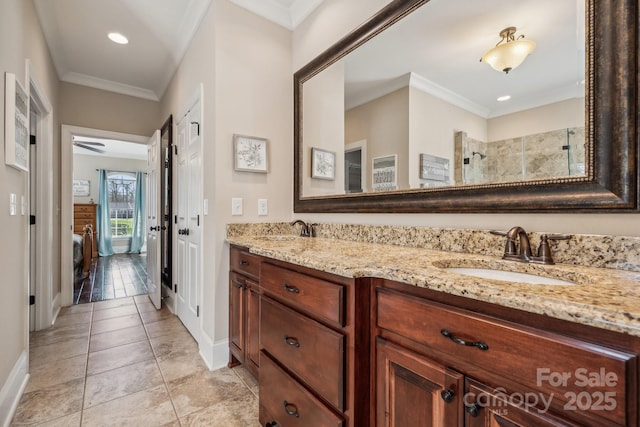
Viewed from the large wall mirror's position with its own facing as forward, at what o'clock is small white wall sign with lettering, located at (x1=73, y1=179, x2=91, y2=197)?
The small white wall sign with lettering is roughly at 2 o'clock from the large wall mirror.

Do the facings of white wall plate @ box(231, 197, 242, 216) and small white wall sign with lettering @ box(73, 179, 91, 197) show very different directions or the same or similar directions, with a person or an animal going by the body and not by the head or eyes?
same or similar directions

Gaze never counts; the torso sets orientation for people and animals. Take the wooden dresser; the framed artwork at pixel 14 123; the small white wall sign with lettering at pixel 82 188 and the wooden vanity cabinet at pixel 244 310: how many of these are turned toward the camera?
2

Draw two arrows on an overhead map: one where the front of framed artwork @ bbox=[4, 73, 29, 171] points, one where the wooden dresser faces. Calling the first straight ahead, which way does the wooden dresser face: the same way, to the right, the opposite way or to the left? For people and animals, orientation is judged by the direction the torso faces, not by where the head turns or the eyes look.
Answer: to the right

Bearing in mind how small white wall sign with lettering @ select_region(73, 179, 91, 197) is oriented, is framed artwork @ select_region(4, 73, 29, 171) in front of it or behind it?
in front

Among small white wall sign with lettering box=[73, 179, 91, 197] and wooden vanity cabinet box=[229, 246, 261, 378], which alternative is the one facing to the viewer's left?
the wooden vanity cabinet

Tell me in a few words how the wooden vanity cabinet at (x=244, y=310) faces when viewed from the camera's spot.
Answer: facing to the left of the viewer

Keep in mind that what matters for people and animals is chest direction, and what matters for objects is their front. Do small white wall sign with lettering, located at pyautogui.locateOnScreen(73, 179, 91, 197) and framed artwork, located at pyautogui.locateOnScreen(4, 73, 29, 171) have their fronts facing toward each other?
no

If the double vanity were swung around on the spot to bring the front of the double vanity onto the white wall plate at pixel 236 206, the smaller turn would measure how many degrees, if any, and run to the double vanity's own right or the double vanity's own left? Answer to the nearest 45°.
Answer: approximately 90° to the double vanity's own right

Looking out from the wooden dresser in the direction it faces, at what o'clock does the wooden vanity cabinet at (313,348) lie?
The wooden vanity cabinet is roughly at 12 o'clock from the wooden dresser.

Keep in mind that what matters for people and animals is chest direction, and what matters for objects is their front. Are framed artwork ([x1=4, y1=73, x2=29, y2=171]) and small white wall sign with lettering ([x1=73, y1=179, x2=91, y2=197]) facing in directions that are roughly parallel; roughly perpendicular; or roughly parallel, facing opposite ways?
roughly perpendicular

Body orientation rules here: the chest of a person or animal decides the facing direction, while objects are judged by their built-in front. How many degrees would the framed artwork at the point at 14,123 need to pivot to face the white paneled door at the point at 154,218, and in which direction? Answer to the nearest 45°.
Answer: approximately 45° to its left

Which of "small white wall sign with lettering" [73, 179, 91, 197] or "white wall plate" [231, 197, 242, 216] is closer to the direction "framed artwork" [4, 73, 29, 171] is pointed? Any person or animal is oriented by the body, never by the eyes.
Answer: the white wall plate

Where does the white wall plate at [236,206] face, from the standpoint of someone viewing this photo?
facing the viewer

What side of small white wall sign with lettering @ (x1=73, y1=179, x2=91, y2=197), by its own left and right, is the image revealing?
front

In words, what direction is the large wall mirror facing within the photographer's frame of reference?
facing the viewer and to the left of the viewer

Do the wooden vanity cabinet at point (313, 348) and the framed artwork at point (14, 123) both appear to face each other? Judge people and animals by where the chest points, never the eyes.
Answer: no

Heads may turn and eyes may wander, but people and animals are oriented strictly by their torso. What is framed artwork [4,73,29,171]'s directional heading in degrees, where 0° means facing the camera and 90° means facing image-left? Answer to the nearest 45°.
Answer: approximately 270°

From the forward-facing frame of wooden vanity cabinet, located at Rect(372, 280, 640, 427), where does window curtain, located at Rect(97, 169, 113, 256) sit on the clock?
The window curtain is roughly at 2 o'clock from the wooden vanity cabinet.

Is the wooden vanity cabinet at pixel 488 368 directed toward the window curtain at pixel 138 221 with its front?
no

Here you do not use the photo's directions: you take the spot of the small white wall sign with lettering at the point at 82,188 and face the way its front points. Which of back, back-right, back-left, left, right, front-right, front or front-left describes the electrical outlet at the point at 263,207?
front

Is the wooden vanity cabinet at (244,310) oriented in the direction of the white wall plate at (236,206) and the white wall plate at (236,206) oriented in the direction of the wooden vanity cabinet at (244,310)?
no
